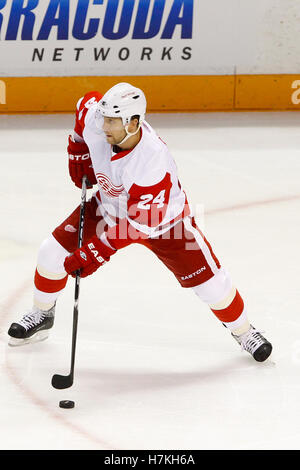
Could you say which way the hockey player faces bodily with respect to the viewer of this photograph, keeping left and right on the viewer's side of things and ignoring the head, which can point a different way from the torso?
facing the viewer and to the left of the viewer
